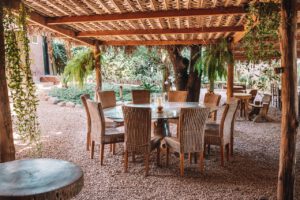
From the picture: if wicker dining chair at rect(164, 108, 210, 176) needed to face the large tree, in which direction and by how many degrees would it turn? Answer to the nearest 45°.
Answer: approximately 45° to its right

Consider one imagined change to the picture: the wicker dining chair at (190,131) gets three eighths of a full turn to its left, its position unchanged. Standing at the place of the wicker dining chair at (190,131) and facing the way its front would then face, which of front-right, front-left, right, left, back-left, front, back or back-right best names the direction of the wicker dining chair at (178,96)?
back

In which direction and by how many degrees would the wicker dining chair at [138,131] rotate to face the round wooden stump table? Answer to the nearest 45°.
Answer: approximately 135° to its right

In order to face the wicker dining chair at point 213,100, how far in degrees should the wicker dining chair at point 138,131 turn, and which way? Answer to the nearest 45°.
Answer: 0° — it already faces it

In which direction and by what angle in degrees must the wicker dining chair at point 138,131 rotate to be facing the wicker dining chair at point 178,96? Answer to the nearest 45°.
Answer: approximately 45° to its left

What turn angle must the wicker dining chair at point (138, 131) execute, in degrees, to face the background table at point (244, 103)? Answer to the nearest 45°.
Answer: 0° — it already faces it

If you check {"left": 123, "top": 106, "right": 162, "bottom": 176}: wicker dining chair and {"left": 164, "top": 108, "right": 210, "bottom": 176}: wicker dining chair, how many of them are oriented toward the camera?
0

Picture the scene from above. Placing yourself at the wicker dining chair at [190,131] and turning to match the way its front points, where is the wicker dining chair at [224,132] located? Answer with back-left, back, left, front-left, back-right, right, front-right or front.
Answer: right

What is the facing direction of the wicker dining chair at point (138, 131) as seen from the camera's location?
facing away from the viewer and to the right of the viewer

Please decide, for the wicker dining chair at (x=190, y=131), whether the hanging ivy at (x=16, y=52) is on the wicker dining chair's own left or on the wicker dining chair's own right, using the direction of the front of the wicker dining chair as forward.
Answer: on the wicker dining chair's own left

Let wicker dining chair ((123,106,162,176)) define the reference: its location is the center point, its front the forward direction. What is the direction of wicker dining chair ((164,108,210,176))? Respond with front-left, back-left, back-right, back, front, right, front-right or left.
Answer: front-right

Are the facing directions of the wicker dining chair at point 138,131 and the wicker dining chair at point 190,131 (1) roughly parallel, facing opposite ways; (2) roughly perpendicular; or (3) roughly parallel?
roughly perpendicular

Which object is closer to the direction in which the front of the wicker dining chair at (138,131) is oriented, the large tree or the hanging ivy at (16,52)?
the large tree

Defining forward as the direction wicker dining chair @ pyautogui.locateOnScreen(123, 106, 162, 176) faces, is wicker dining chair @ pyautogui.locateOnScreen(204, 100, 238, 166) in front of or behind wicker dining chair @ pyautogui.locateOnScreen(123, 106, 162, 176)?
in front

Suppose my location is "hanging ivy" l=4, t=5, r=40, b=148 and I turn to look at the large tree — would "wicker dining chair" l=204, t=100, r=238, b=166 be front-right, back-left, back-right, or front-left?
front-right

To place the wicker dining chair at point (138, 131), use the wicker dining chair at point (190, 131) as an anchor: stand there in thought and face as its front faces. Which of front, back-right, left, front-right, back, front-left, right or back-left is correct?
front-left

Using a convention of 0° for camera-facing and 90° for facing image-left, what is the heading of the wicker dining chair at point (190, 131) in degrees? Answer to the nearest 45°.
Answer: approximately 135°

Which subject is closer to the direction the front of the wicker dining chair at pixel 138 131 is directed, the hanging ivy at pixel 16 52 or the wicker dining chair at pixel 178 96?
the wicker dining chair
